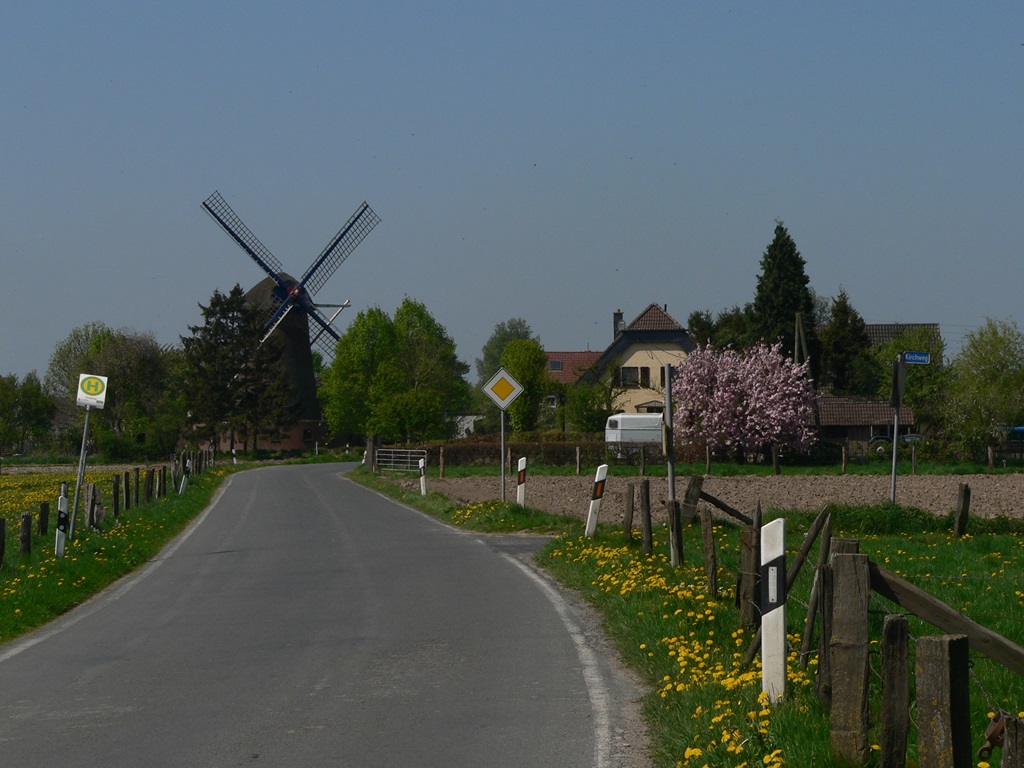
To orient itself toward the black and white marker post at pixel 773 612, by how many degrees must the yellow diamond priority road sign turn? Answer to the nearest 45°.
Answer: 0° — it already faces it

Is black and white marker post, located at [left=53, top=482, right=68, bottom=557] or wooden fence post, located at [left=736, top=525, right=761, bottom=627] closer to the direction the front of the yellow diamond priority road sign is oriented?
the wooden fence post

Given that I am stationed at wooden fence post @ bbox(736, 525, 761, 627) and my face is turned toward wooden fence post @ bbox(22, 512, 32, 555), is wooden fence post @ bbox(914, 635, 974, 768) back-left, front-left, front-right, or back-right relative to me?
back-left

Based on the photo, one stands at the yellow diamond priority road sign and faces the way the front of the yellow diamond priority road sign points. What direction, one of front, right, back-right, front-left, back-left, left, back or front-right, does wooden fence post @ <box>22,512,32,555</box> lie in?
front-right

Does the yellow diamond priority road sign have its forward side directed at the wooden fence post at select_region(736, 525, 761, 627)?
yes

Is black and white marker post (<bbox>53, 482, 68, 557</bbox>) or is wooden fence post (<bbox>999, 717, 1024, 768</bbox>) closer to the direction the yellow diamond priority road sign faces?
the wooden fence post

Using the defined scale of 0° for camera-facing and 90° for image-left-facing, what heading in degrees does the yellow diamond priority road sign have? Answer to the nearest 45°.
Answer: approximately 0°

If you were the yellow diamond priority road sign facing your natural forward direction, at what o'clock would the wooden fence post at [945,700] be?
The wooden fence post is roughly at 12 o'clock from the yellow diamond priority road sign.

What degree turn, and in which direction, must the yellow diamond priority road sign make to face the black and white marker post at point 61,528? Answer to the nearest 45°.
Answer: approximately 45° to its right

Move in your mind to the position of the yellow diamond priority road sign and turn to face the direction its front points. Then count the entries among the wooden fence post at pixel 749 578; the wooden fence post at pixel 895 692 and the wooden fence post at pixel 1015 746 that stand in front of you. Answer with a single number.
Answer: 3

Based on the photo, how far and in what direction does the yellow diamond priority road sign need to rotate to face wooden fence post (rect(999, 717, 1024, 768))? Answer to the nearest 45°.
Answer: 0° — it already faces it

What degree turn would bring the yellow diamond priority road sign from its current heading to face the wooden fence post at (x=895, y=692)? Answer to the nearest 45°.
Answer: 0° — it already faces it

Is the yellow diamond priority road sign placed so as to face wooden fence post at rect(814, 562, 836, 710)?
yes

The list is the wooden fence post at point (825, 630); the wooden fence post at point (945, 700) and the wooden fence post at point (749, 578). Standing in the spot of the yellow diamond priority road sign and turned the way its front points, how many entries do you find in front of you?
3

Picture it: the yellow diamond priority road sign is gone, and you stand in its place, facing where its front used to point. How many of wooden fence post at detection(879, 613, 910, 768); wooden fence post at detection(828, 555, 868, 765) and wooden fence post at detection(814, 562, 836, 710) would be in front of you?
3
